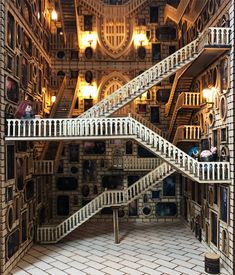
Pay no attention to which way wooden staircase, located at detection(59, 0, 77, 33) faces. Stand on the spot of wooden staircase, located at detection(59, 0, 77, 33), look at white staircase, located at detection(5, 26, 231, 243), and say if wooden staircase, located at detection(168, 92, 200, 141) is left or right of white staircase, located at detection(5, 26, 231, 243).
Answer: left

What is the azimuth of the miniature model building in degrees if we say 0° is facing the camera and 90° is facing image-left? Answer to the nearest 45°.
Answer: approximately 0°
